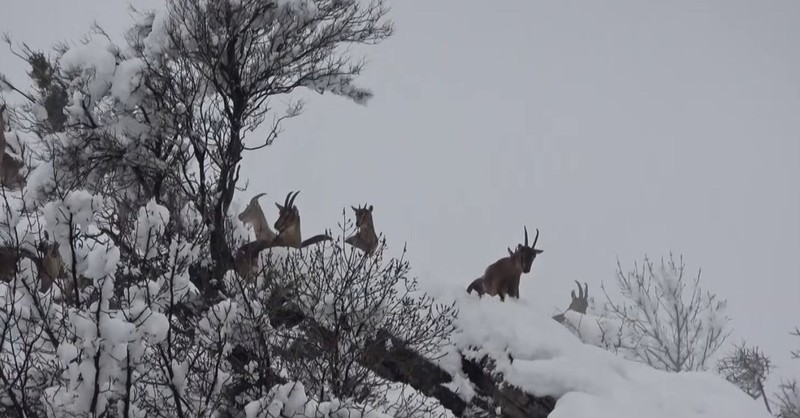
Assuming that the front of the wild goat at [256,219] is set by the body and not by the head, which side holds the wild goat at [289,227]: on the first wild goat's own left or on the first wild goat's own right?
on the first wild goat's own left

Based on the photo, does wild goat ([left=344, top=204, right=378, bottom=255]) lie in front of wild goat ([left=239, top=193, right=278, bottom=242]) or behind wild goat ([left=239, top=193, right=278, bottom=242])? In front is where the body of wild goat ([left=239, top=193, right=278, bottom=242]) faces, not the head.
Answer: behind

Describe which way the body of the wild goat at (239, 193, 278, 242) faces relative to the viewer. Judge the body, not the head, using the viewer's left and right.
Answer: facing to the left of the viewer

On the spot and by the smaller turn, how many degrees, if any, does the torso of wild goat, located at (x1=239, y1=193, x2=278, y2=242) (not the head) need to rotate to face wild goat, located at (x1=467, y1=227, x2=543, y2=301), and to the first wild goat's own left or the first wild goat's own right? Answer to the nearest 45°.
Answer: approximately 135° to the first wild goat's own left
